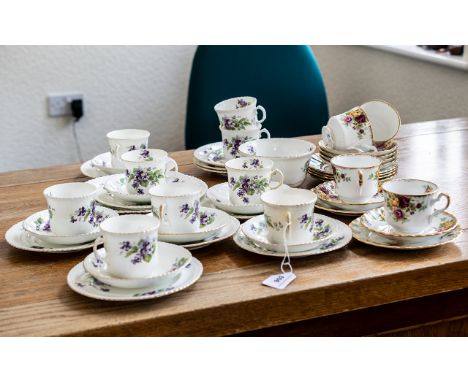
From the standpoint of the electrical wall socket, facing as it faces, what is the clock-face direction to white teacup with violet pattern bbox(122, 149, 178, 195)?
The white teacup with violet pattern is roughly at 12 o'clock from the electrical wall socket.

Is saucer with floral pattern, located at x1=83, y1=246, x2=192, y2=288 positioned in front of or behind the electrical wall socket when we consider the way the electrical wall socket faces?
in front

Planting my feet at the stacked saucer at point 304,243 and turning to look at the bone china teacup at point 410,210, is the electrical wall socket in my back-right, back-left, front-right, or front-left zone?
back-left

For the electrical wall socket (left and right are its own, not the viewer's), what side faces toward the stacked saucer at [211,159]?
front

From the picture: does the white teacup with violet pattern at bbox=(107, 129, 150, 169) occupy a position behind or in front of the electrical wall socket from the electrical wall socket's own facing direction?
in front

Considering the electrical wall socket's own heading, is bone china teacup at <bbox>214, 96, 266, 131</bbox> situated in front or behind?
in front

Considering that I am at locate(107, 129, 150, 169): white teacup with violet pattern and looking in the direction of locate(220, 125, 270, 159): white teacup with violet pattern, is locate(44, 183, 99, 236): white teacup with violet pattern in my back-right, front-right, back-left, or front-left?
back-right

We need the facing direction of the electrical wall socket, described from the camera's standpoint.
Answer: facing the viewer

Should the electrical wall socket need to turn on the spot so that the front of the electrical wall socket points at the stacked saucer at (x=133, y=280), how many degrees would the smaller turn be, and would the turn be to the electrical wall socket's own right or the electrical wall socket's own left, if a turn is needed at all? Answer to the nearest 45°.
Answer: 0° — it already faces it
